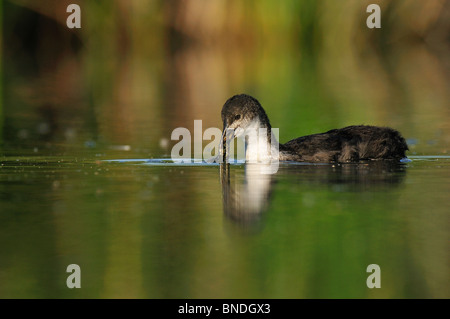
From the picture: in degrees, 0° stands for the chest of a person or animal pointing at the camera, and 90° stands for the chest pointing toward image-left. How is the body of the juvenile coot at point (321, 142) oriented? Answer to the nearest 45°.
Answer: approximately 90°
